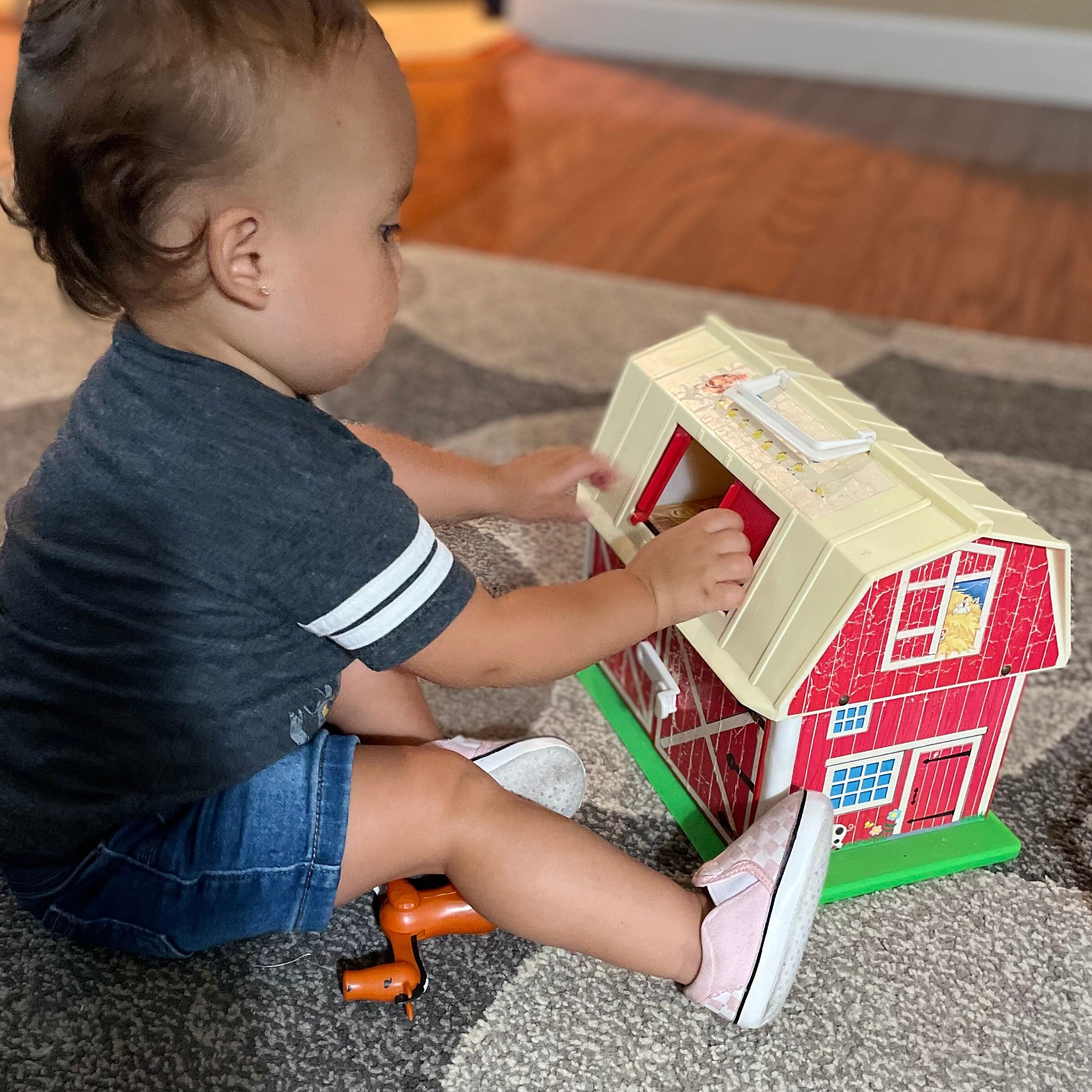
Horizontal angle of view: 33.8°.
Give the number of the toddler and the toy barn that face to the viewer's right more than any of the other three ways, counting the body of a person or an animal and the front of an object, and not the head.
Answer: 1

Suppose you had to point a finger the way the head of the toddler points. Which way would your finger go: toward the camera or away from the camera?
away from the camera

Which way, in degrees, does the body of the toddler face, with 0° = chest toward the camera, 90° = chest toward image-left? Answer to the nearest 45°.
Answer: approximately 270°
